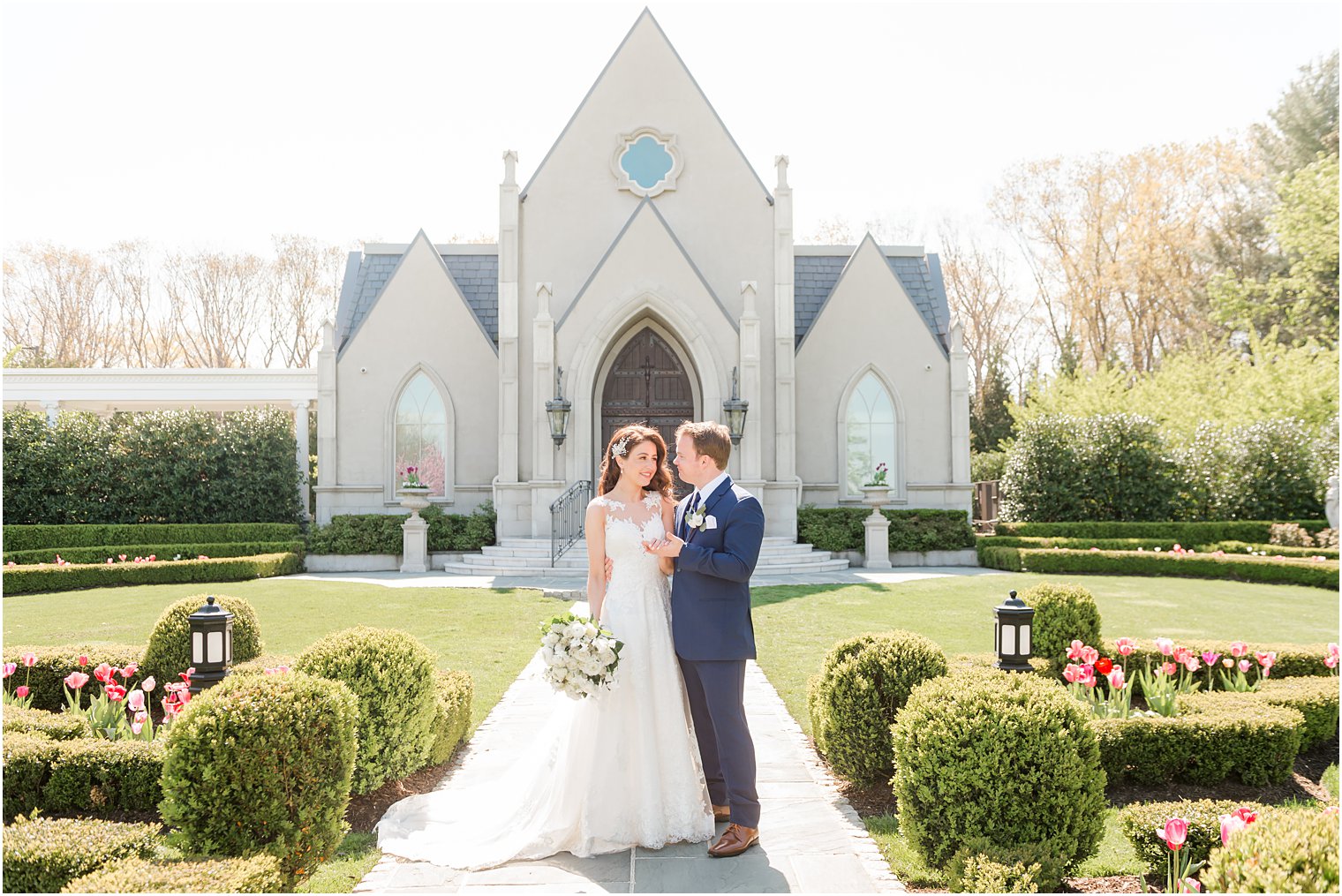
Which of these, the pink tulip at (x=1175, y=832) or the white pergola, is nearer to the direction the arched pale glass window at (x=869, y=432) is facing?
the pink tulip

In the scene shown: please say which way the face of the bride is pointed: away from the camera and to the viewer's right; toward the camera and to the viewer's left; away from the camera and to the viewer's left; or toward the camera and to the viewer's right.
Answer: toward the camera and to the viewer's right

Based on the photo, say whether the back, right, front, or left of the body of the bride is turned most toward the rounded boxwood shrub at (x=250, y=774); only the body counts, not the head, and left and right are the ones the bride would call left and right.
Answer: right

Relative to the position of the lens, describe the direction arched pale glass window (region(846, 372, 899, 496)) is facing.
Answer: facing the viewer

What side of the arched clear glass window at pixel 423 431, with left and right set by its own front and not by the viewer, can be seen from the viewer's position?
front

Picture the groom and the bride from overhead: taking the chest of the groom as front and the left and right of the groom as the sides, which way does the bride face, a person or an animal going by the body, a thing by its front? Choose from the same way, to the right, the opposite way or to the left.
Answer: to the left

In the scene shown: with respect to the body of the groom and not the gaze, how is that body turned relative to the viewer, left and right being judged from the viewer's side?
facing the viewer and to the left of the viewer

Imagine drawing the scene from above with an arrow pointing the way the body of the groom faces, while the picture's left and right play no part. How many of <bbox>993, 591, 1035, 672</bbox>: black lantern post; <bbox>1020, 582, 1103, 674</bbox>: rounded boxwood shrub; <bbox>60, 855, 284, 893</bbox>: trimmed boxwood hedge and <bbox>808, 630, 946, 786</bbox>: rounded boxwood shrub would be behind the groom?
3

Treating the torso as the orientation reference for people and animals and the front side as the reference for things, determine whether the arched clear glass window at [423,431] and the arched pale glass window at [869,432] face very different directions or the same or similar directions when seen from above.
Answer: same or similar directions

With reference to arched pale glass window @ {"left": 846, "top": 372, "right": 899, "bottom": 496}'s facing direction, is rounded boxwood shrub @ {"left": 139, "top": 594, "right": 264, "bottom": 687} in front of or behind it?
in front

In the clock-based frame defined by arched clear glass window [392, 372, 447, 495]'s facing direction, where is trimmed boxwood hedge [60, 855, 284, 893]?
The trimmed boxwood hedge is roughly at 12 o'clock from the arched clear glass window.

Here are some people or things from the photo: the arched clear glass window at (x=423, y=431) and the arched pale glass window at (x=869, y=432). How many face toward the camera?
2

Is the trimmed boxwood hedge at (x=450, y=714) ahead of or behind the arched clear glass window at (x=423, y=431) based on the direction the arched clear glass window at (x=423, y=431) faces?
ahead

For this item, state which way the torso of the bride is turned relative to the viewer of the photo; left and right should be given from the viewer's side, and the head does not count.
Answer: facing the viewer and to the right of the viewer
